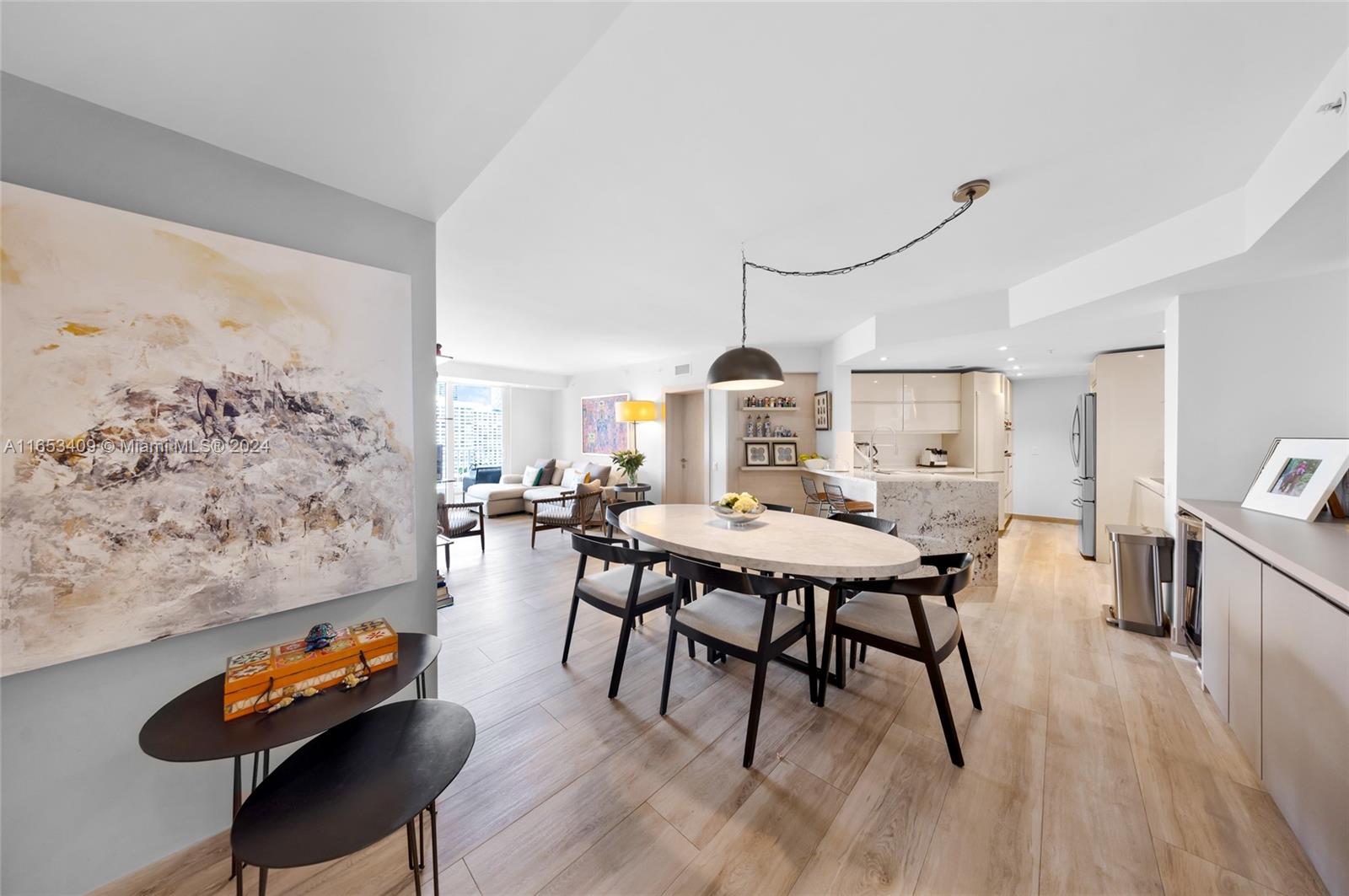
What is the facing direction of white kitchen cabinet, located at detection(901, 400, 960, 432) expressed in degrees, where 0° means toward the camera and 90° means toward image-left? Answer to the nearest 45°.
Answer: approximately 0°

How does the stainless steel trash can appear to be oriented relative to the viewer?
to the viewer's left

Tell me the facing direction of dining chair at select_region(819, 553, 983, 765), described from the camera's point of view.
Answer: facing away from the viewer and to the left of the viewer

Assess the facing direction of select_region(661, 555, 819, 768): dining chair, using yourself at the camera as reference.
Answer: facing away from the viewer and to the right of the viewer

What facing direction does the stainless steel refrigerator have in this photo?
to the viewer's left

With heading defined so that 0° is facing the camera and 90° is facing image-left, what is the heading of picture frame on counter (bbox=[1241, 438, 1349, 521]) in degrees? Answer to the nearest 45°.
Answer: approximately 45°

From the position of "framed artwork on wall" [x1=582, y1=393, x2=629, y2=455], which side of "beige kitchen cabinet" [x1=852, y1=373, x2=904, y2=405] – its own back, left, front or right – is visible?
right

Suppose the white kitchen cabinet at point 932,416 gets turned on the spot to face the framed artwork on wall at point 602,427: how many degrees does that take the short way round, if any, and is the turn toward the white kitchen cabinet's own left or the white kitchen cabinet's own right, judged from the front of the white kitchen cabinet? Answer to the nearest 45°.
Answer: approximately 90° to the white kitchen cabinet's own right

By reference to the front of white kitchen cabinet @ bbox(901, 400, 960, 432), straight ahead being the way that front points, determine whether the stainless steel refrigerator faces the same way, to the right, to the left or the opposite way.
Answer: to the right

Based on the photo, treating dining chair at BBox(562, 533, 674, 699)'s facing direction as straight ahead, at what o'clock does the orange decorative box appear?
The orange decorative box is roughly at 6 o'clock from the dining chair.

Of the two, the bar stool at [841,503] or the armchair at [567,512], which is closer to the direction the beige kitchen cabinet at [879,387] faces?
the bar stool

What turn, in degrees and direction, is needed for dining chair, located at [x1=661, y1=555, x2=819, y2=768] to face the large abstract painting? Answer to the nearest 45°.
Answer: approximately 180°

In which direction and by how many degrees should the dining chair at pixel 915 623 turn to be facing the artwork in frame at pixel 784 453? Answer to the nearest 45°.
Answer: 0° — it already faces it
